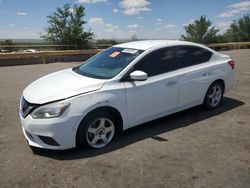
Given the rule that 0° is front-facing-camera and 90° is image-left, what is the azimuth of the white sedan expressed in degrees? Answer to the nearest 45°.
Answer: approximately 45°

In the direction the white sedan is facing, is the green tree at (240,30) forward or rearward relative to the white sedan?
rearward

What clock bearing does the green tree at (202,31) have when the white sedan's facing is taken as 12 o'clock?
The green tree is roughly at 5 o'clock from the white sedan.
